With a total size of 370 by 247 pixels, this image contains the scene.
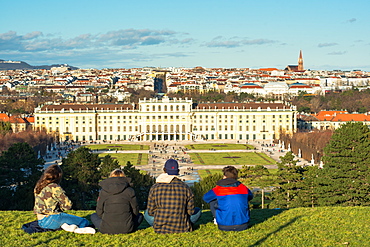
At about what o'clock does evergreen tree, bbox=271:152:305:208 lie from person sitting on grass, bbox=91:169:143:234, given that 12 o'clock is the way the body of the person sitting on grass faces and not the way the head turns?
The evergreen tree is roughly at 1 o'clock from the person sitting on grass.

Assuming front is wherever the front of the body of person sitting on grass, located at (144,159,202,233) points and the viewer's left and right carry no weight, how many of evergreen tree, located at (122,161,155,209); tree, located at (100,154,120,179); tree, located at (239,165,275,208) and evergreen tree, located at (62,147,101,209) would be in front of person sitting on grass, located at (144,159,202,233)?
4

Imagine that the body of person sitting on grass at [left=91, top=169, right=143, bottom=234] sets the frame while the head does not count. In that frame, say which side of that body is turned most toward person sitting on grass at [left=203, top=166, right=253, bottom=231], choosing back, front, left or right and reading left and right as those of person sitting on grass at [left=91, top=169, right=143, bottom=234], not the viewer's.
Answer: right

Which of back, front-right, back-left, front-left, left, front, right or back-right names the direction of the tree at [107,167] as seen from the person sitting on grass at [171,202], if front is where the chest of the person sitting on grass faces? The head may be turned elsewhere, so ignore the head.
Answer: front

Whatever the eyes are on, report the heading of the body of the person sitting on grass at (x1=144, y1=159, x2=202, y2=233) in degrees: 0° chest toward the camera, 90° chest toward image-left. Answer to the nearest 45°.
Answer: approximately 180°

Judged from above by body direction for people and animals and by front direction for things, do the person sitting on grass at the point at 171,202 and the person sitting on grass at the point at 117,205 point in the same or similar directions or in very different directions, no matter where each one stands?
same or similar directions

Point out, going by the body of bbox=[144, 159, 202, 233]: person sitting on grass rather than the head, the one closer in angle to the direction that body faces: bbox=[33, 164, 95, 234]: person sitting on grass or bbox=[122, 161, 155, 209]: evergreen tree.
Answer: the evergreen tree

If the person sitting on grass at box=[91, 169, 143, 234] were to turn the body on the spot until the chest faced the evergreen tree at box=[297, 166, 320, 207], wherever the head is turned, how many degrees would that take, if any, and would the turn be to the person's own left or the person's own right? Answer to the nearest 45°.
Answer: approximately 45° to the person's own right

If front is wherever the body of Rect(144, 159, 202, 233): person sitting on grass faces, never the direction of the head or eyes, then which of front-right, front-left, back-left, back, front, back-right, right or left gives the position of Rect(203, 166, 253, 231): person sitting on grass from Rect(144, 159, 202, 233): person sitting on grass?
right

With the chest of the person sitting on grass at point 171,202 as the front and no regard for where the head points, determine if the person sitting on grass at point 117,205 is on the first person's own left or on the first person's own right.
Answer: on the first person's own left

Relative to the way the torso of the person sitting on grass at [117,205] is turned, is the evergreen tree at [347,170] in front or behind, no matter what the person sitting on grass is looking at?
in front

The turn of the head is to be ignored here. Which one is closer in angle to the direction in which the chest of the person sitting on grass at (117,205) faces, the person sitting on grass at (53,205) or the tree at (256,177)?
the tree

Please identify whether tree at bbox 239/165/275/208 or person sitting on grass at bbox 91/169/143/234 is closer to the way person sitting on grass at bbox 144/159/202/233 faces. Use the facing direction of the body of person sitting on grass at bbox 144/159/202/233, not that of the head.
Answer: the tree

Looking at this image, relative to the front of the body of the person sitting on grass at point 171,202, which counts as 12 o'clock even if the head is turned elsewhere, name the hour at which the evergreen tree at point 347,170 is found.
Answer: The evergreen tree is roughly at 1 o'clock from the person sitting on grass.

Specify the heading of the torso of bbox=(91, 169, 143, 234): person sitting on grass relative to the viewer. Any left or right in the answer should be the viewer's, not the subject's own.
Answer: facing away from the viewer

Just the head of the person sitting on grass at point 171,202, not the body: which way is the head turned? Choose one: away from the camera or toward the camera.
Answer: away from the camera

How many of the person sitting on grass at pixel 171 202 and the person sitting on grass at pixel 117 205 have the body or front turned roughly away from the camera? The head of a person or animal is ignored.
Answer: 2
